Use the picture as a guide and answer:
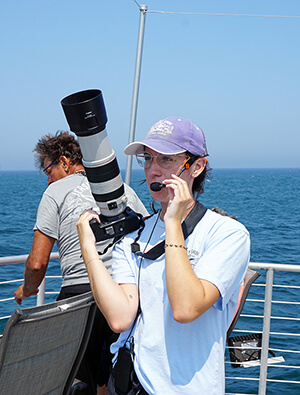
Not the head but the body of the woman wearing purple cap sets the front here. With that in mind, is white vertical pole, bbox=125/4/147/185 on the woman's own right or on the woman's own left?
on the woman's own right

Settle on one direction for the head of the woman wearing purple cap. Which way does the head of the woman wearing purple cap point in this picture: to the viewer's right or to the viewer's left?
to the viewer's left

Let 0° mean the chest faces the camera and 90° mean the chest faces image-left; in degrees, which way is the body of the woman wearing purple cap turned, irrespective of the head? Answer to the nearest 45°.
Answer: approximately 45°
